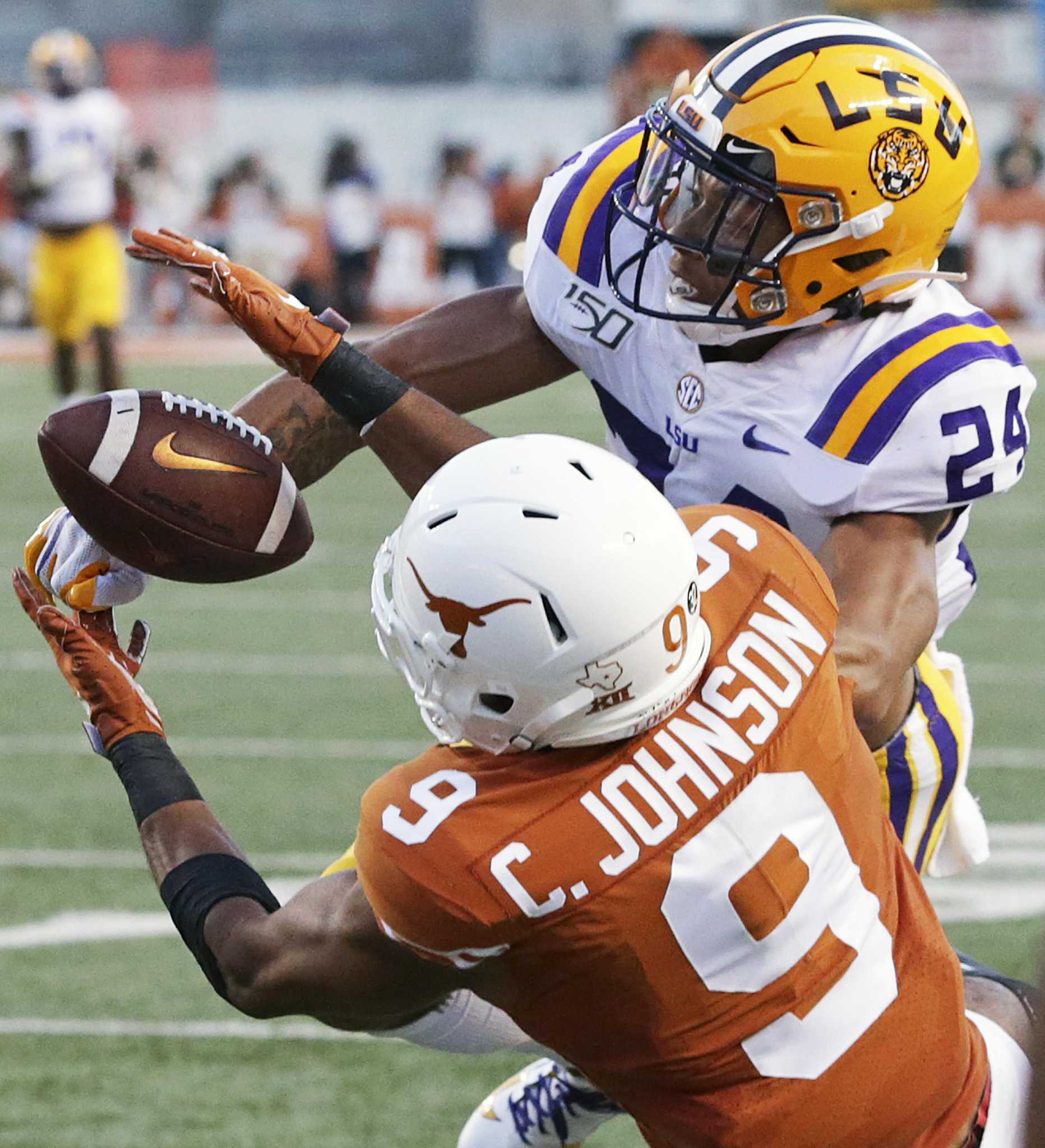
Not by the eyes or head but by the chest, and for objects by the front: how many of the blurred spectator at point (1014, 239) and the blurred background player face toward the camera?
2

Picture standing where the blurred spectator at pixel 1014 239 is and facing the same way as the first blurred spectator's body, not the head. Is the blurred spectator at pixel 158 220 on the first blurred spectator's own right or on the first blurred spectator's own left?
on the first blurred spectator's own right

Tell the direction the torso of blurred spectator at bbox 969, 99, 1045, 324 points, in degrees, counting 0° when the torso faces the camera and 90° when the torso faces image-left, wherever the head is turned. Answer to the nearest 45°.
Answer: approximately 0°

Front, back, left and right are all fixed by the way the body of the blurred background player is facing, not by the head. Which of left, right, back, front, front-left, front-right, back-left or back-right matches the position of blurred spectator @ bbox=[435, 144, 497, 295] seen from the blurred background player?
back-left

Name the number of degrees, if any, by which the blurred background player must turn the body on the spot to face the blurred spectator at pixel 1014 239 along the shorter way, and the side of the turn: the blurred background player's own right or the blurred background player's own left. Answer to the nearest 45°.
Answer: approximately 90° to the blurred background player's own left

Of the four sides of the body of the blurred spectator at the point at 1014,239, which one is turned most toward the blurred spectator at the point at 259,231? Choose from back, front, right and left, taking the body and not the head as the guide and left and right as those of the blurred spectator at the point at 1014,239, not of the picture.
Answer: right

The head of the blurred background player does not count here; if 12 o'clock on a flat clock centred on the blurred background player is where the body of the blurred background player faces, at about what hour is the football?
The football is roughly at 12 o'clock from the blurred background player.

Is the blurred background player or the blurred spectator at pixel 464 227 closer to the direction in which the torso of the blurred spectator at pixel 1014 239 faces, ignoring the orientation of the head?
the blurred background player

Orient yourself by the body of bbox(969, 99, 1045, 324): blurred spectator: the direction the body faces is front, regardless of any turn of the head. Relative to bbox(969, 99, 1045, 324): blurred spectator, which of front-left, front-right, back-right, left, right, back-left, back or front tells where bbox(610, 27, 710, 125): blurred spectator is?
back-right

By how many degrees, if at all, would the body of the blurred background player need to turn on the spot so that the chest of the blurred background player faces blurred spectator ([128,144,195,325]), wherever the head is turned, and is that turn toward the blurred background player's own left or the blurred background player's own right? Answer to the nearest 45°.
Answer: approximately 180°

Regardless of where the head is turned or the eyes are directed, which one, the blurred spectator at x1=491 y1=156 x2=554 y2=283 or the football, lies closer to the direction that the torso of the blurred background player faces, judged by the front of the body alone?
the football

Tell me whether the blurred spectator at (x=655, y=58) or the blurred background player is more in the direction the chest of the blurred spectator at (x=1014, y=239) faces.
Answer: the blurred background player

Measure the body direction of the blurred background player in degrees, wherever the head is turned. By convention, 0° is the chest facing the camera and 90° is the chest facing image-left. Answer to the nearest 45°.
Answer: approximately 0°

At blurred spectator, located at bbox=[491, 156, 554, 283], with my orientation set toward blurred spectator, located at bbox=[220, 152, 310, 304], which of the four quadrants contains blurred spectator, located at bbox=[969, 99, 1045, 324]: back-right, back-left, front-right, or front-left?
back-left

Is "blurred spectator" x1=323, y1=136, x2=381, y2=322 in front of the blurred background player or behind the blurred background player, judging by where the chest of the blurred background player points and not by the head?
behind
